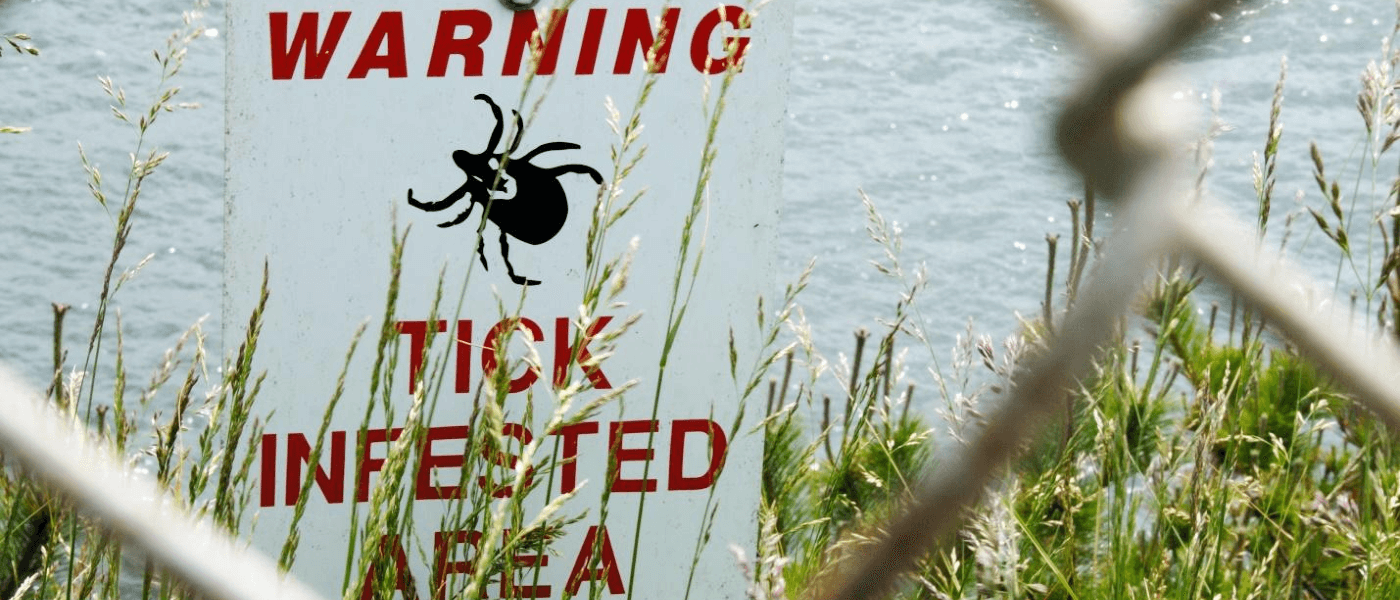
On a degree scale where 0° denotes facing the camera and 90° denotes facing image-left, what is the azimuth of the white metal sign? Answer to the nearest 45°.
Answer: approximately 0°
